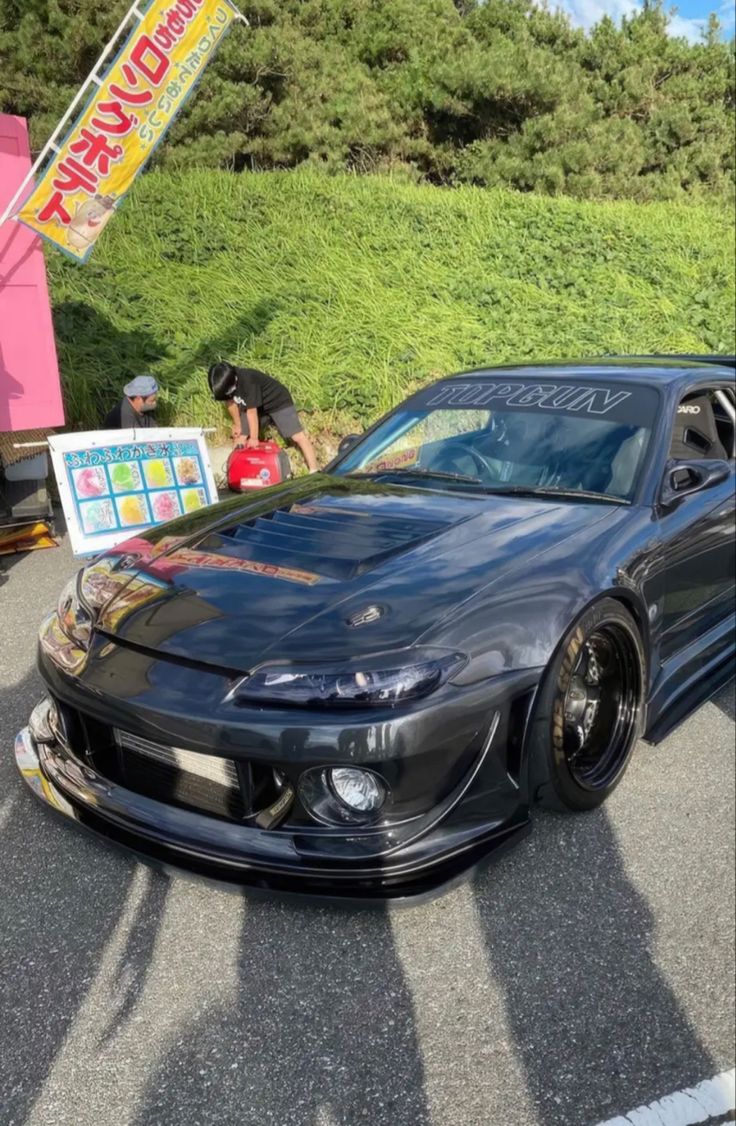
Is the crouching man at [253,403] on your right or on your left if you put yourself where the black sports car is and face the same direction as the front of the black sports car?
on your right

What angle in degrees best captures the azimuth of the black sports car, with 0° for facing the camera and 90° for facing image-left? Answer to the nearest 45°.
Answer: approximately 45°

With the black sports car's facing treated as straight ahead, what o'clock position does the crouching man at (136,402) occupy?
The crouching man is roughly at 4 o'clock from the black sports car.

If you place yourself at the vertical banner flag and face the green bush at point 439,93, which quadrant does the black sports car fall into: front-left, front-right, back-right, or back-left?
back-right

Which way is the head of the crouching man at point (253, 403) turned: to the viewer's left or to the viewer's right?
to the viewer's left
